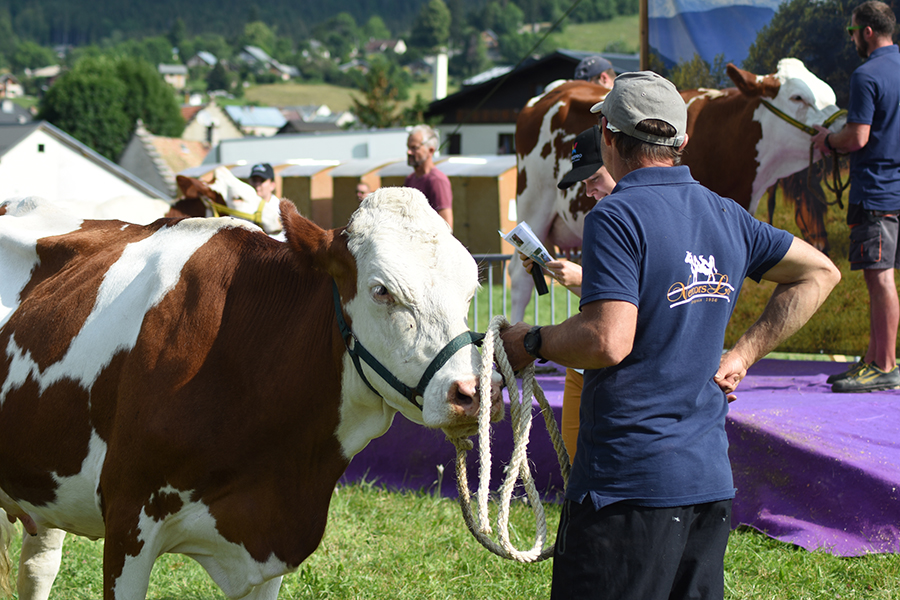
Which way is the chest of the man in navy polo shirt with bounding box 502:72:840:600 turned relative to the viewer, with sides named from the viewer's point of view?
facing away from the viewer and to the left of the viewer

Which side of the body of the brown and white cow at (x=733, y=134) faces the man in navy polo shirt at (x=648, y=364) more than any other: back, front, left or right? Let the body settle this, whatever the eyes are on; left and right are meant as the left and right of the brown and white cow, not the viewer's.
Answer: right

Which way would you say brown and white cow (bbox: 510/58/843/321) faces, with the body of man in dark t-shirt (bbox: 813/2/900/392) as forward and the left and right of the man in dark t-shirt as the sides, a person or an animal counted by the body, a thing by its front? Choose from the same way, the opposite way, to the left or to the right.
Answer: the opposite way

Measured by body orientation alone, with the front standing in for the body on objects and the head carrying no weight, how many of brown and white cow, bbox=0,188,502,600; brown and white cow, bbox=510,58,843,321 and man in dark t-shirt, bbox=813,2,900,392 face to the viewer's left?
1

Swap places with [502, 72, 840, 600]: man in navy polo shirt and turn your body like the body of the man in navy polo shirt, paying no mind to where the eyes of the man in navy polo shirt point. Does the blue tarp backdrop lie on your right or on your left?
on your right

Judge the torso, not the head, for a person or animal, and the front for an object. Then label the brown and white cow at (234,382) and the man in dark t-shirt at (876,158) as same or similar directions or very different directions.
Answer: very different directions

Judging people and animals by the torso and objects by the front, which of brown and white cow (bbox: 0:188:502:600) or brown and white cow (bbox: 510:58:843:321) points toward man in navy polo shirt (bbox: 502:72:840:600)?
brown and white cow (bbox: 0:188:502:600)

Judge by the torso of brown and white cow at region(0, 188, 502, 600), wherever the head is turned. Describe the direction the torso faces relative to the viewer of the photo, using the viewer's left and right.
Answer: facing the viewer and to the right of the viewer

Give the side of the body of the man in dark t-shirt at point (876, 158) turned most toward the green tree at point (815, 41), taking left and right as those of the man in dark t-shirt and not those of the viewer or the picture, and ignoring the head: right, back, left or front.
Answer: right

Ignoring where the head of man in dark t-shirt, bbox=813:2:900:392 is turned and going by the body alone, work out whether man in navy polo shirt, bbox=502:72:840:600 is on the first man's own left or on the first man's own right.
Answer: on the first man's own left

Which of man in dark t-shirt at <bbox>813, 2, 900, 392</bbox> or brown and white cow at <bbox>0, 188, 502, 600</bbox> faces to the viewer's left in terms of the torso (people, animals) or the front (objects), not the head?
the man in dark t-shirt

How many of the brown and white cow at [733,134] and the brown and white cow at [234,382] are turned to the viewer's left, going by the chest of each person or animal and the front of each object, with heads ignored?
0

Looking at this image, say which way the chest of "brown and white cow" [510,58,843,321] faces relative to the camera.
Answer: to the viewer's right

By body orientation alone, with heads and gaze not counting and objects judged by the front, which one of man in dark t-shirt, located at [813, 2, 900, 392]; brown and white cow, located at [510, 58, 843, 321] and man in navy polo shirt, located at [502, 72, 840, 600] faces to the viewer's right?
the brown and white cow

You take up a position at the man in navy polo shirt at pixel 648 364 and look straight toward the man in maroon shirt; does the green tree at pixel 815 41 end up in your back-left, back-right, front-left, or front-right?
front-right

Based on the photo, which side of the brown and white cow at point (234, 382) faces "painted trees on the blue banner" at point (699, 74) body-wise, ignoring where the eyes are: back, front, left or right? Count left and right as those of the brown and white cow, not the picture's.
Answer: left

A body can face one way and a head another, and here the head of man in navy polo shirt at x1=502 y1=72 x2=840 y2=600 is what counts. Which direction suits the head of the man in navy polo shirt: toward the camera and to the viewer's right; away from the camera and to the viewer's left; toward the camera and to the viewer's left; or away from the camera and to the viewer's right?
away from the camera and to the viewer's left

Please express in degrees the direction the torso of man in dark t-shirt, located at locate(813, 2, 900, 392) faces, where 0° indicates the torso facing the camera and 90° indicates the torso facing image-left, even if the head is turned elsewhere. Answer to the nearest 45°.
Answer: approximately 90°
